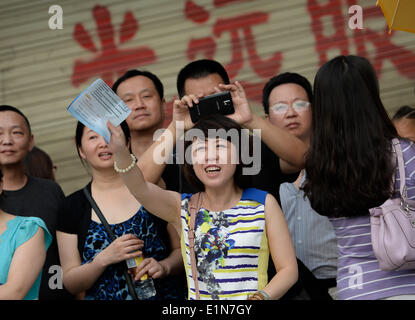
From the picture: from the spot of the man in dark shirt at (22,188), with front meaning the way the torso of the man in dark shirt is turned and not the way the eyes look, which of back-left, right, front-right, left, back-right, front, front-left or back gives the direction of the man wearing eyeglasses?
front-left

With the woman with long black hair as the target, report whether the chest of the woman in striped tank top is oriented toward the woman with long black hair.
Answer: no

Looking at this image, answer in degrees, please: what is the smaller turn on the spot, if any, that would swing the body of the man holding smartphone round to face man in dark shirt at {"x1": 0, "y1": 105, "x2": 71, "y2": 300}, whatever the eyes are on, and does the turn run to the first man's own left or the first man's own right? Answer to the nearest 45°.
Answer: approximately 90° to the first man's own right

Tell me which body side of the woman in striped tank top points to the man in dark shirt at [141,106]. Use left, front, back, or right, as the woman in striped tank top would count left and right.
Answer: back

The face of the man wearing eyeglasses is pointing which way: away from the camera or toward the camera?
toward the camera

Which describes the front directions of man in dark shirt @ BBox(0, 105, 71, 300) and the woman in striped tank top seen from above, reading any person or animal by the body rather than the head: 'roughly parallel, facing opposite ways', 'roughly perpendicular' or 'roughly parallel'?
roughly parallel

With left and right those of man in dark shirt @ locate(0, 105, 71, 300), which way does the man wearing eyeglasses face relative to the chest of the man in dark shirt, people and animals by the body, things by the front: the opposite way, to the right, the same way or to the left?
the same way

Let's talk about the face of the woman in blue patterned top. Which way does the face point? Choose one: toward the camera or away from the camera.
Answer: toward the camera

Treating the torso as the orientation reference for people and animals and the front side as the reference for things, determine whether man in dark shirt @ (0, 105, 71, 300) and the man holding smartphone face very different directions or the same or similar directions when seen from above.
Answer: same or similar directions

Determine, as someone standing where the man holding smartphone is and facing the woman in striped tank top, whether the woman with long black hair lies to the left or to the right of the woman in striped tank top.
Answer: left

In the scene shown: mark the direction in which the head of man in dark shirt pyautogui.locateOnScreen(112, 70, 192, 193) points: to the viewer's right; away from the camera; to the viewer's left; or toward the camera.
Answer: toward the camera

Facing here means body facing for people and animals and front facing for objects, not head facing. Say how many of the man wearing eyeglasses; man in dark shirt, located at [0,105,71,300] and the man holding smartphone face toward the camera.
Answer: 3

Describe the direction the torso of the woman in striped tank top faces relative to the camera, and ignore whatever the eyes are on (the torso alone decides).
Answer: toward the camera

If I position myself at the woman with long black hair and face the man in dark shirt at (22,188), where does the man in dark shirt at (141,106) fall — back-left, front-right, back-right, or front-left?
front-right

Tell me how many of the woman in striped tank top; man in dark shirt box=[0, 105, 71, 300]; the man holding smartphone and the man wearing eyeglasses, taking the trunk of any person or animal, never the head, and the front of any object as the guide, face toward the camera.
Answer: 4

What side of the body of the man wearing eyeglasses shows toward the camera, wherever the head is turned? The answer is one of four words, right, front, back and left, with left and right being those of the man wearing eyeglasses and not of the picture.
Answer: front

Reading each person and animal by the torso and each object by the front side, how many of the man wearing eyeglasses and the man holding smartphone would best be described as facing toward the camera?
2

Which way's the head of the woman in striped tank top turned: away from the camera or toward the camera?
toward the camera

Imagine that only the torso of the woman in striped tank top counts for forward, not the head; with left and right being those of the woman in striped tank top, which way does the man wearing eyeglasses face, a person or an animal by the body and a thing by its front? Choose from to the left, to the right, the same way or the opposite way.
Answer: the same way
